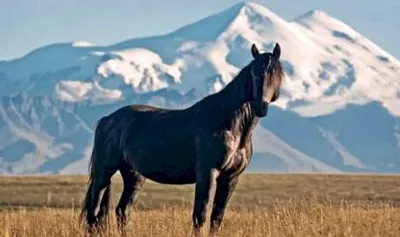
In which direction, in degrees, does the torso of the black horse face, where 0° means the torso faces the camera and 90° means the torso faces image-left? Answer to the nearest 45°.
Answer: approximately 315°
